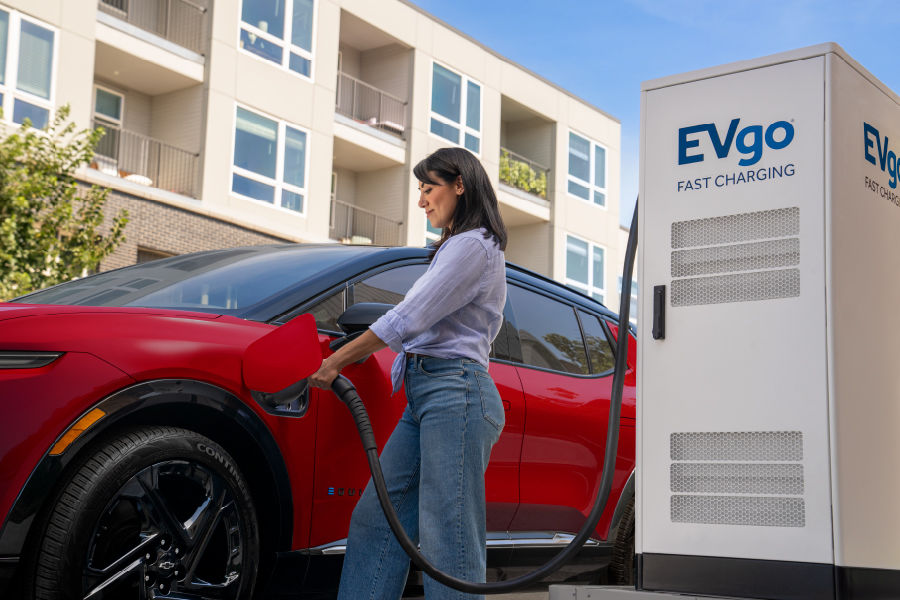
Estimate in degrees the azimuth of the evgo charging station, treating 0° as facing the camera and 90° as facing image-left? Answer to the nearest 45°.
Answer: approximately 45°

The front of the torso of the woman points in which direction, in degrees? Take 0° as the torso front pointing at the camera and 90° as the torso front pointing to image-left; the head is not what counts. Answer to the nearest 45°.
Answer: approximately 90°

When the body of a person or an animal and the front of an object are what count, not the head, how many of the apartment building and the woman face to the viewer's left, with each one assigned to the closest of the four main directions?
1

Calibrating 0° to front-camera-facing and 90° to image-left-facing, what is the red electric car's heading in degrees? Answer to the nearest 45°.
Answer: approximately 45°

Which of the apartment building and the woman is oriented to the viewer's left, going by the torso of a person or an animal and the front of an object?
the woman

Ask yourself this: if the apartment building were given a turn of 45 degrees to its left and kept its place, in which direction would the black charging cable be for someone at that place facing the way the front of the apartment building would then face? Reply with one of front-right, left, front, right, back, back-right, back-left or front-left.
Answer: right

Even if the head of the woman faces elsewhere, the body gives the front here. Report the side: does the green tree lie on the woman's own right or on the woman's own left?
on the woman's own right

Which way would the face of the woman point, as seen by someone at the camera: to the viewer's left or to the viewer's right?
to the viewer's left

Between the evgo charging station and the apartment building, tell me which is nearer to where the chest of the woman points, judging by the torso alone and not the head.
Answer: the apartment building

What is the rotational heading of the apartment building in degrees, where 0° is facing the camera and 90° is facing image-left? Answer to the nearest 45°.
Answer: approximately 315°

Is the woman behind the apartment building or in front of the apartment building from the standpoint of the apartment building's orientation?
in front

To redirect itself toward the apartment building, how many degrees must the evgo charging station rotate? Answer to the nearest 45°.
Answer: approximately 90° to its right

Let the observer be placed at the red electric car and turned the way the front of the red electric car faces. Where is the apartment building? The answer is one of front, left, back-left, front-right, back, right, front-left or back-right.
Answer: back-right

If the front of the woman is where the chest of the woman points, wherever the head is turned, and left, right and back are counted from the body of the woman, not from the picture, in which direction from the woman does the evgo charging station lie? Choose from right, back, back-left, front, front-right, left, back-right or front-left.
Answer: back-left
